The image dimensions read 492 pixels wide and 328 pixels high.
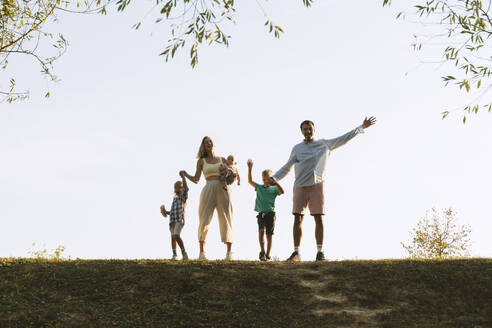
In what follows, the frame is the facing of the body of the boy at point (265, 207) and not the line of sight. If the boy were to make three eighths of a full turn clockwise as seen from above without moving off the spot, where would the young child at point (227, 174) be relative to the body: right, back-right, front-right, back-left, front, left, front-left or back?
left

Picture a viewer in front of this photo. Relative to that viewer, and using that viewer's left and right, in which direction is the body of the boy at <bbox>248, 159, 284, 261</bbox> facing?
facing the viewer

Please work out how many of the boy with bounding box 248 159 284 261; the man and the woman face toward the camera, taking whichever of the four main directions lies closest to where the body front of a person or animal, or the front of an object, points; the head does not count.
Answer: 3

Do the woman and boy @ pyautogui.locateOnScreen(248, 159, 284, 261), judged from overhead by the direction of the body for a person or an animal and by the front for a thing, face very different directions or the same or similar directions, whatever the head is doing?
same or similar directions

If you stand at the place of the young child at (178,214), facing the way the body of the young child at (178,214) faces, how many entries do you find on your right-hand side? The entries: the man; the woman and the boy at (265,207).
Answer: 0

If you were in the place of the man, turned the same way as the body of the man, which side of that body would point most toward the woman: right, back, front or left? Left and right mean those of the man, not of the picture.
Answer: right

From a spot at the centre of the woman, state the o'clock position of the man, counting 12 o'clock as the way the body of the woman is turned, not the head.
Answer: The man is roughly at 10 o'clock from the woman.

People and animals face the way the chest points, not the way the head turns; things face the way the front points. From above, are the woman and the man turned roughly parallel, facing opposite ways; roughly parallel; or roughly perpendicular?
roughly parallel

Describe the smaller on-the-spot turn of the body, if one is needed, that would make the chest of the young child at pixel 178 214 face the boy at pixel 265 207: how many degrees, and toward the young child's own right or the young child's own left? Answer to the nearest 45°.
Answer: approximately 135° to the young child's own left

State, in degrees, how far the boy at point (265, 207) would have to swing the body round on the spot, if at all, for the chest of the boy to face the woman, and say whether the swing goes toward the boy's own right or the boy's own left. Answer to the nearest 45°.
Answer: approximately 45° to the boy's own right

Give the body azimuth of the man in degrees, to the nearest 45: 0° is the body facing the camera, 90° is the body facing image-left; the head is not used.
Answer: approximately 0°

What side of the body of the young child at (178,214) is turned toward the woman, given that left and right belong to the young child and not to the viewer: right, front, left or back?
left

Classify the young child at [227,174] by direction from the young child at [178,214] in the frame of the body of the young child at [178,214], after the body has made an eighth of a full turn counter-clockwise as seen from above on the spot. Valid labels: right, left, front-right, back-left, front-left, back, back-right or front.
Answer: front-left
